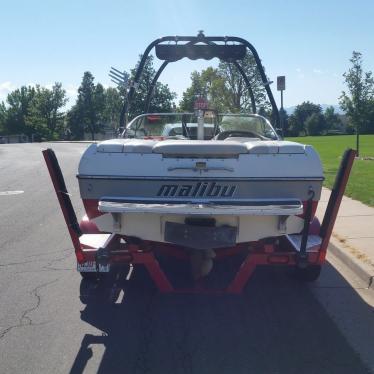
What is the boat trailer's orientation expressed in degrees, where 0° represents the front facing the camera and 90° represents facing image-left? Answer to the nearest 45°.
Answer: approximately 180°

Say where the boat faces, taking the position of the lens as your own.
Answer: facing away from the viewer
